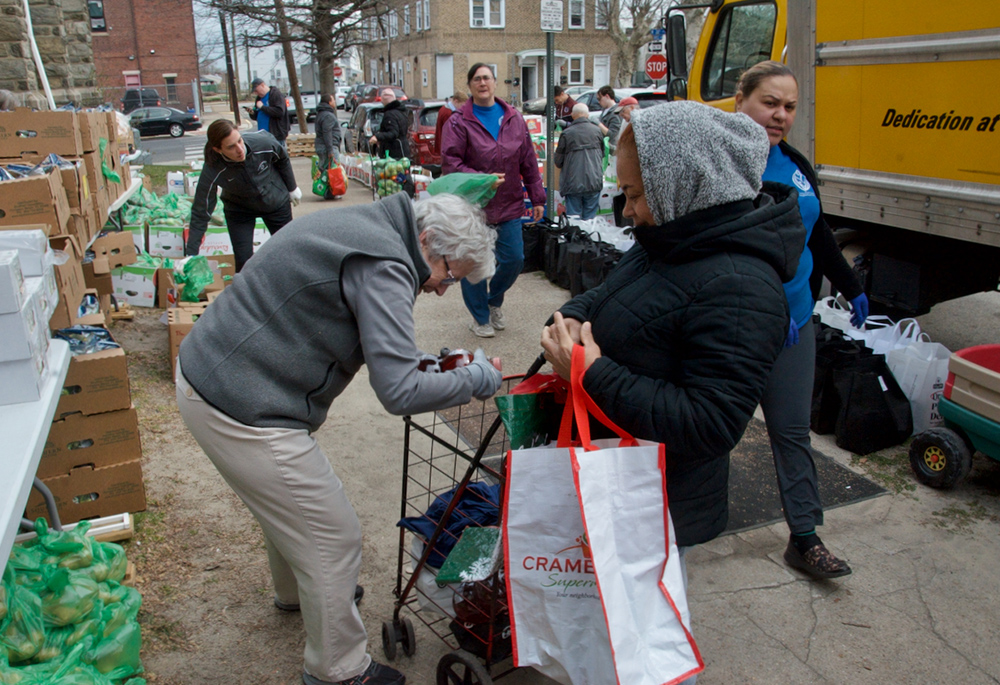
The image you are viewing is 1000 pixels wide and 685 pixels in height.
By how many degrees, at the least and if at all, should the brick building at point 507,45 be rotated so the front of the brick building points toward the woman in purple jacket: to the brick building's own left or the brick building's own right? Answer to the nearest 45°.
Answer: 0° — it already faces them

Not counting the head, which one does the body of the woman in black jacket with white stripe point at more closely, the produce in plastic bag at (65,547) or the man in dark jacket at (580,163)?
the produce in plastic bag

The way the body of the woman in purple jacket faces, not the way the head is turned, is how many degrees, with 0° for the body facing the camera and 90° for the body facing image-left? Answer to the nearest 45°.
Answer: approximately 0°

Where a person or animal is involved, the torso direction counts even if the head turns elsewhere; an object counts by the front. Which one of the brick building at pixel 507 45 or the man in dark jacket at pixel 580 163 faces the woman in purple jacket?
the brick building

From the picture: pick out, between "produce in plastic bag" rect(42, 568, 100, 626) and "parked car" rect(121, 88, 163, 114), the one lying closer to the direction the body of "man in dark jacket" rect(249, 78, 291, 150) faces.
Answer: the produce in plastic bag

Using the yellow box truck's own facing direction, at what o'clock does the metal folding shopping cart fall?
The metal folding shopping cart is roughly at 8 o'clock from the yellow box truck.

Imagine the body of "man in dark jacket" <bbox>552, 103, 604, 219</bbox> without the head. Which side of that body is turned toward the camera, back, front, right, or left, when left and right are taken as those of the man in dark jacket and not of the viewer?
back

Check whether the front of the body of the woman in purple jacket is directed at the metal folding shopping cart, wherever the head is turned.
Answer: yes

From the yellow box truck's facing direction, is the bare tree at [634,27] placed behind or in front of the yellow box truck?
in front

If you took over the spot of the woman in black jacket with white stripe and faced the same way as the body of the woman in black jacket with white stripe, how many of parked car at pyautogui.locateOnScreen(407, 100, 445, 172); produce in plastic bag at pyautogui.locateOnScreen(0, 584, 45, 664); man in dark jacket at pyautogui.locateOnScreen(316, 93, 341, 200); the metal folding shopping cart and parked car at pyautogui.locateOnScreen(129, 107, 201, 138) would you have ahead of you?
2

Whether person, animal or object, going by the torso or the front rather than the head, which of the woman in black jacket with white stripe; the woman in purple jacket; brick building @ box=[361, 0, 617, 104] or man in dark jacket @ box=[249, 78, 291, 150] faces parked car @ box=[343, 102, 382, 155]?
the brick building

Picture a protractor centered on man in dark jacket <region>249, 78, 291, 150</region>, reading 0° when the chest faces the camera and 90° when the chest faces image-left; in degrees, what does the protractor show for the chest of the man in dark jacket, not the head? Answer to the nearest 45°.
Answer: approximately 45°
